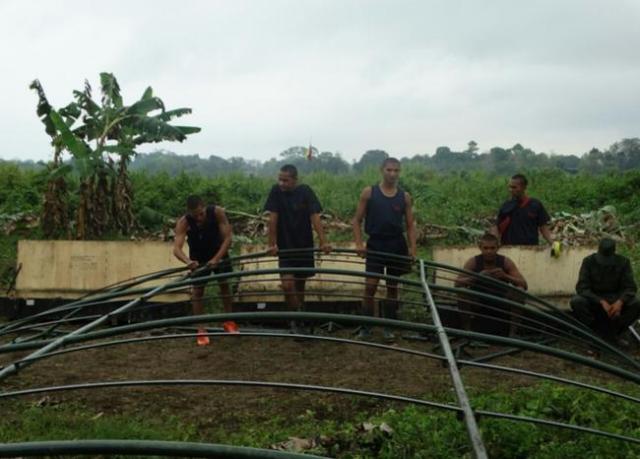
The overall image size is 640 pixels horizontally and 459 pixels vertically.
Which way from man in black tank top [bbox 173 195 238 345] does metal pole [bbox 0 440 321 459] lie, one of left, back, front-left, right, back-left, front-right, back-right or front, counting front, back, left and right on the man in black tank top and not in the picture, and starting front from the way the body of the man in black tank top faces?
front

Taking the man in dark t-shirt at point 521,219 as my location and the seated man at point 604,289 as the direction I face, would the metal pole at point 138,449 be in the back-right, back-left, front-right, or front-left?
front-right

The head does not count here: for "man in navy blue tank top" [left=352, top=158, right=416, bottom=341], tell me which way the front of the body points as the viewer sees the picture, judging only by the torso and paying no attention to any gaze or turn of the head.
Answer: toward the camera

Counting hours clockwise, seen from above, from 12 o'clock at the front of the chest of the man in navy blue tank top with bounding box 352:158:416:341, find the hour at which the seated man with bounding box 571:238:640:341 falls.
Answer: The seated man is roughly at 9 o'clock from the man in navy blue tank top.

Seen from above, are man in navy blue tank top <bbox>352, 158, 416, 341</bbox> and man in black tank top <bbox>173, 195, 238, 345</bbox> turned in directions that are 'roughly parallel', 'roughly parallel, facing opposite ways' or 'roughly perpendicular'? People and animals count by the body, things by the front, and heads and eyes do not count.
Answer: roughly parallel

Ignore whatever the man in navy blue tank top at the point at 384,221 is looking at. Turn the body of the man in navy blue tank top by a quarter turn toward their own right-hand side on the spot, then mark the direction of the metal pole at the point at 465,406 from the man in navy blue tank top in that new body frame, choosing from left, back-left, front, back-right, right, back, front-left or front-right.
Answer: left

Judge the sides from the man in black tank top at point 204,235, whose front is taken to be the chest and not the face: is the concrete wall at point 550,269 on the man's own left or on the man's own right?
on the man's own left

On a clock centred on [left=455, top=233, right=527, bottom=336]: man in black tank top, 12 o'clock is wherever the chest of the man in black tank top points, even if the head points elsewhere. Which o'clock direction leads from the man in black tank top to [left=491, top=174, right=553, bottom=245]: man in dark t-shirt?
The man in dark t-shirt is roughly at 7 o'clock from the man in black tank top.

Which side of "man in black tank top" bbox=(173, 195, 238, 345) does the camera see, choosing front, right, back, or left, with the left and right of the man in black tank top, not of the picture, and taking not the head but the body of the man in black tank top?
front

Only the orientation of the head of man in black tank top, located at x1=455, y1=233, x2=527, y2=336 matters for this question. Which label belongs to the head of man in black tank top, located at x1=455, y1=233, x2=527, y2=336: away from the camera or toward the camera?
toward the camera

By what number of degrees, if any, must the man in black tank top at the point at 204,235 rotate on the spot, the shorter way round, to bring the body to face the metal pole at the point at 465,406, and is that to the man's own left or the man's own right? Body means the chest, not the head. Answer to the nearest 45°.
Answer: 0° — they already face it

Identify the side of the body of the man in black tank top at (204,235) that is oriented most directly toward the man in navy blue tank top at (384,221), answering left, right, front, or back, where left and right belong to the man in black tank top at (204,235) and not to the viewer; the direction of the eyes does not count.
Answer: left

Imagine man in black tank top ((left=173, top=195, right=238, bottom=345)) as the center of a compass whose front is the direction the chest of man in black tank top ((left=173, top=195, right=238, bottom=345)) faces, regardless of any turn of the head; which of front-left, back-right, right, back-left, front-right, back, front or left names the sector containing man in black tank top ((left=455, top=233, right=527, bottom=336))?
left

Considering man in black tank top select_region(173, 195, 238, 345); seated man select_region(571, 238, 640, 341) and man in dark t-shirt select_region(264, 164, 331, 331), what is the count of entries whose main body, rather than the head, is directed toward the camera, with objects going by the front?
3

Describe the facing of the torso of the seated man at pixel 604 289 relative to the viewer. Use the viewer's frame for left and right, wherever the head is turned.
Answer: facing the viewer

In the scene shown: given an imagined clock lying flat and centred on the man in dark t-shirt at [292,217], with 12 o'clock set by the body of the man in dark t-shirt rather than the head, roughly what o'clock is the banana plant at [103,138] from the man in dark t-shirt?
The banana plant is roughly at 5 o'clock from the man in dark t-shirt.

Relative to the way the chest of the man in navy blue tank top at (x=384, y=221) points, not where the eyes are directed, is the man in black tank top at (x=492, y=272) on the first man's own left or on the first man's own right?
on the first man's own left

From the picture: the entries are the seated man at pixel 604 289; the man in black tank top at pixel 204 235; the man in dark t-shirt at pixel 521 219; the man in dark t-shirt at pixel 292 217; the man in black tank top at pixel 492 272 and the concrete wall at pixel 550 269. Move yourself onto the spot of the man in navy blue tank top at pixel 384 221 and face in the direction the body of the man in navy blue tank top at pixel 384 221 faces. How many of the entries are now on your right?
2
